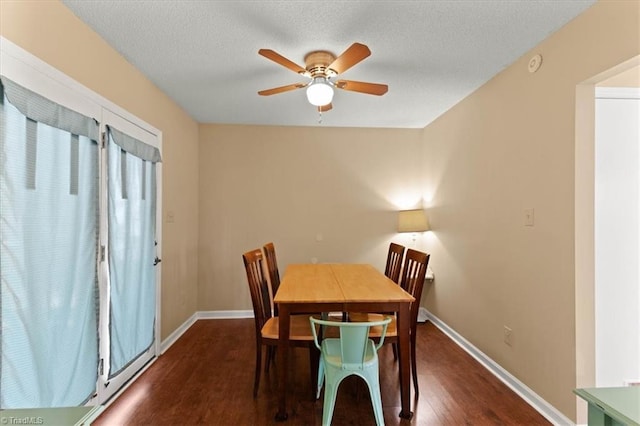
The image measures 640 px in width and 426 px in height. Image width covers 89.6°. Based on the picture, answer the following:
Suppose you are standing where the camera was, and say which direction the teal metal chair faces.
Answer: facing away from the viewer

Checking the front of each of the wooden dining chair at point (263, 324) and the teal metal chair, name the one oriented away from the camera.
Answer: the teal metal chair

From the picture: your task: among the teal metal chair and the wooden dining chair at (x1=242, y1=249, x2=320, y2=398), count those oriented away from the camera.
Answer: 1

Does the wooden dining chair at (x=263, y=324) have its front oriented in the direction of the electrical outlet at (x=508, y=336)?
yes

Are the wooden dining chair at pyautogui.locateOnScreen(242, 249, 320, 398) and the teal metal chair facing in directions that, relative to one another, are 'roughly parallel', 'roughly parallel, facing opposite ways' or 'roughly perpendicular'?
roughly perpendicular

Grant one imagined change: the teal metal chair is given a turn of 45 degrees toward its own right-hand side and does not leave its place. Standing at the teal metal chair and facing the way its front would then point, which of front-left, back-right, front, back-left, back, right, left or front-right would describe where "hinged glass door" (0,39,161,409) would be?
back-left

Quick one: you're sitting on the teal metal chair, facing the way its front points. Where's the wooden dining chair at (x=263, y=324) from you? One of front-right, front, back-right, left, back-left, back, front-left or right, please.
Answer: front-left

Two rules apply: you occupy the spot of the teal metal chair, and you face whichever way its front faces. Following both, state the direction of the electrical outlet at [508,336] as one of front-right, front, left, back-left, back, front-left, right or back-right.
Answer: front-right

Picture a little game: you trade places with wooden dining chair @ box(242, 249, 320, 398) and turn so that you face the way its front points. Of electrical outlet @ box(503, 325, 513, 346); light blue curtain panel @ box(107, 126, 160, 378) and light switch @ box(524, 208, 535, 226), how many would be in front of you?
2

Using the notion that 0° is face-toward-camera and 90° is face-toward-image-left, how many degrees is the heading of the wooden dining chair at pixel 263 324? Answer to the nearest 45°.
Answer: approximately 270°

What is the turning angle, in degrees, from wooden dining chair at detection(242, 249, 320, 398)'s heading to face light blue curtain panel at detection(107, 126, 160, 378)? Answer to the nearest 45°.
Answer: approximately 180°

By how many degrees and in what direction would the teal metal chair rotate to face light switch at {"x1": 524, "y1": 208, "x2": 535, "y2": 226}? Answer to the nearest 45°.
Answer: approximately 45° to its right

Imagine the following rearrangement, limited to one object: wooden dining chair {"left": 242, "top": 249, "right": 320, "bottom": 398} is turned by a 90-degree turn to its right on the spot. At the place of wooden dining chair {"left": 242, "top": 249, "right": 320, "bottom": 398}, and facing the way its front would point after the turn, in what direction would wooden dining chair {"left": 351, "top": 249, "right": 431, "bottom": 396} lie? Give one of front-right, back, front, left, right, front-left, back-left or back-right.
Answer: left
